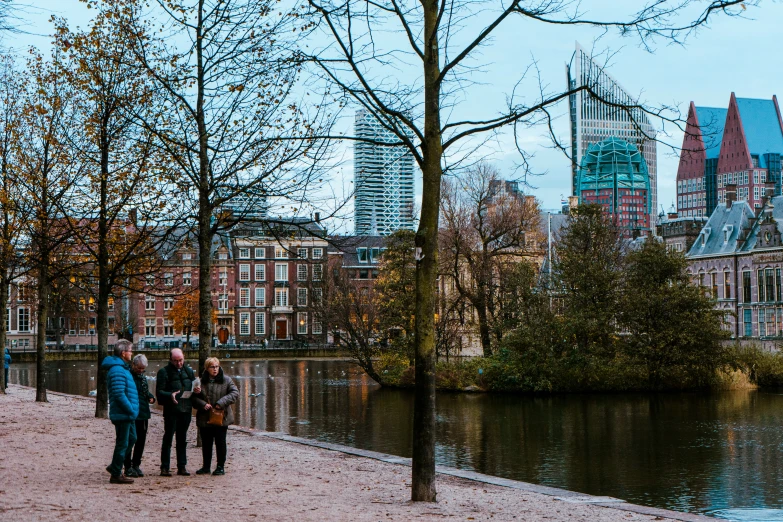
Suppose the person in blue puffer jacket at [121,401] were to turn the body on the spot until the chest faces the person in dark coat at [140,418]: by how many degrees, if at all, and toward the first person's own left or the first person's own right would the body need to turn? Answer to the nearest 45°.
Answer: approximately 90° to the first person's own left

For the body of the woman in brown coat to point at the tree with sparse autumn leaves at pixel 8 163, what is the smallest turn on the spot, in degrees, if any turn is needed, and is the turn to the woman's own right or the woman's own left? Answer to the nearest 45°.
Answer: approximately 135° to the woman's own right

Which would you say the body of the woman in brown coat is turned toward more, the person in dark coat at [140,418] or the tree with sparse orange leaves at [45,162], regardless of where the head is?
the person in dark coat

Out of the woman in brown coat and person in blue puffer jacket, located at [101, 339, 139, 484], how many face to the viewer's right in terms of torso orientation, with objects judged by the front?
1

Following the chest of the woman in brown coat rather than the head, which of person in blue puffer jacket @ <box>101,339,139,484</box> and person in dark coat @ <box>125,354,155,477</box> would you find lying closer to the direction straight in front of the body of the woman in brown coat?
the person in blue puffer jacket

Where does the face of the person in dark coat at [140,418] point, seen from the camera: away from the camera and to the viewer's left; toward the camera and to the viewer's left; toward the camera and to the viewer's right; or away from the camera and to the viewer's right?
toward the camera and to the viewer's right

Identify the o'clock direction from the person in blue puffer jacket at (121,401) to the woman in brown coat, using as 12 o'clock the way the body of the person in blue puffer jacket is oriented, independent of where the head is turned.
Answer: The woman in brown coat is roughly at 11 o'clock from the person in blue puffer jacket.

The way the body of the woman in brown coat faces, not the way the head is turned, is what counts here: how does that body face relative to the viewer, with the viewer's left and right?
facing the viewer and to the left of the viewer

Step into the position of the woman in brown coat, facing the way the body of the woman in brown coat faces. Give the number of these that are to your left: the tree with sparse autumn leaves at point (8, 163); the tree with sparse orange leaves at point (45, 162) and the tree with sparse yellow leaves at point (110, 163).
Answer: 0

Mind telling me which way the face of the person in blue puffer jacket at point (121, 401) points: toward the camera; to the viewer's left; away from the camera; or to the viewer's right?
to the viewer's right

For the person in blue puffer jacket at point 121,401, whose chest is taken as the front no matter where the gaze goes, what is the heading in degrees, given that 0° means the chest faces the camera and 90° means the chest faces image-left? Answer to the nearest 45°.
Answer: approximately 270°

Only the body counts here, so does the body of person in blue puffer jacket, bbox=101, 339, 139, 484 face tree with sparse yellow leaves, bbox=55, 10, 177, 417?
no
